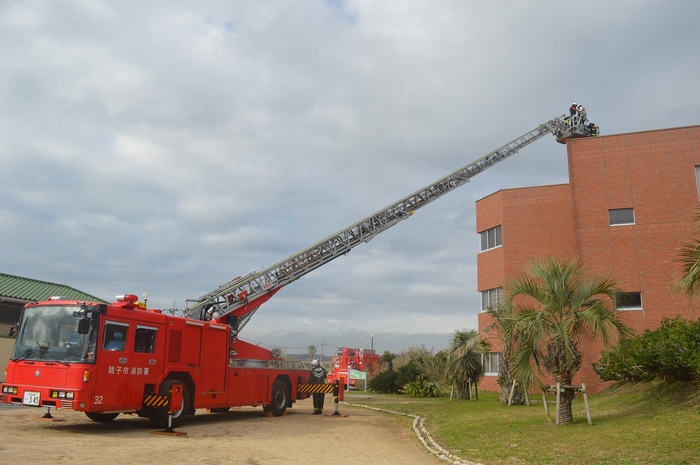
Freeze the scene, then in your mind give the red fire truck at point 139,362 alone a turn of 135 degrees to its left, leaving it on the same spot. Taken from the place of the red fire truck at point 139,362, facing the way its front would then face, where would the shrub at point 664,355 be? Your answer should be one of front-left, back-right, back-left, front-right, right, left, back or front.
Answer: front

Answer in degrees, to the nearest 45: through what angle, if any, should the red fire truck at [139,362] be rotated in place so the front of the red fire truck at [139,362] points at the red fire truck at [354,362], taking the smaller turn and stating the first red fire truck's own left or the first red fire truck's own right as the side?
approximately 135° to the first red fire truck's own right

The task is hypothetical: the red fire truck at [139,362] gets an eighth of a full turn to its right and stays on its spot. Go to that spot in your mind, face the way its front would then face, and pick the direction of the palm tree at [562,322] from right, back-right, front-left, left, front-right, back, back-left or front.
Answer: back

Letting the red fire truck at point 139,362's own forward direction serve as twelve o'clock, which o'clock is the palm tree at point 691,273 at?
The palm tree is roughly at 8 o'clock from the red fire truck.

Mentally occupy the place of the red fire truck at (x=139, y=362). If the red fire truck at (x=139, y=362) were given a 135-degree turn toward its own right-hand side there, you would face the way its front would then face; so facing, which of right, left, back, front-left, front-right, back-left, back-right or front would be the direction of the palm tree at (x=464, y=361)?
front-right

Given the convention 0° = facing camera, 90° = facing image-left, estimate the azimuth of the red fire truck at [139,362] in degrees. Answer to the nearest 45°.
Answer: approximately 45°
